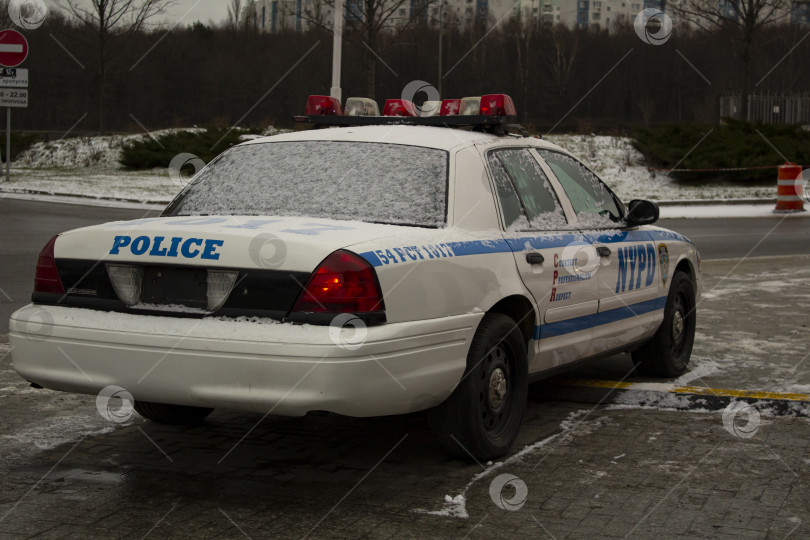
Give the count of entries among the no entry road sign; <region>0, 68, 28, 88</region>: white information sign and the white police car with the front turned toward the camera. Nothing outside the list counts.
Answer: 2

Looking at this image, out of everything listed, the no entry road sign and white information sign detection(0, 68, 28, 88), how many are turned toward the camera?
2

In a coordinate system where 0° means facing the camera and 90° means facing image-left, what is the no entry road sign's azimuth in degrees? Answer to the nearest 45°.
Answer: approximately 0°

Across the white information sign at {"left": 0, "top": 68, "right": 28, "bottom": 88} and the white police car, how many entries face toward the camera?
1

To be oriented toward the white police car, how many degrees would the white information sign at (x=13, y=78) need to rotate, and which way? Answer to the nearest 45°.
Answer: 0° — it already faces it

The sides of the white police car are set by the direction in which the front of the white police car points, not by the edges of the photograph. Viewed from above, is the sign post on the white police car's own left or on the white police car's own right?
on the white police car's own left

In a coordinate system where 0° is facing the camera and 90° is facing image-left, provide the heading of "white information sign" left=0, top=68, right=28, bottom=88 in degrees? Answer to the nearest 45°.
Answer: approximately 0°

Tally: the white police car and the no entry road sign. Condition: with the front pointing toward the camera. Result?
1
